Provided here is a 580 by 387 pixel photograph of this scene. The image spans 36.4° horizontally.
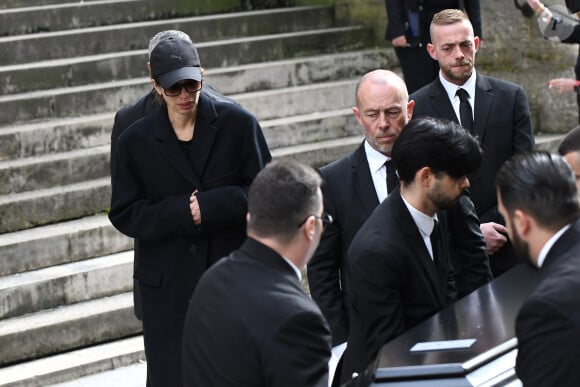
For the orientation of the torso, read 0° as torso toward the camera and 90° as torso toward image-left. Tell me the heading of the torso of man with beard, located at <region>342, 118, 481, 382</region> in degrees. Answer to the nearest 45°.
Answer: approximately 315°

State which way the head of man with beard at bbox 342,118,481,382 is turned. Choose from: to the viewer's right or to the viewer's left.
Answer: to the viewer's right

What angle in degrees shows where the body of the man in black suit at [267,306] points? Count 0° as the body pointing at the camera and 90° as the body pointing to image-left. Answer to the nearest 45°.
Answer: approximately 225°

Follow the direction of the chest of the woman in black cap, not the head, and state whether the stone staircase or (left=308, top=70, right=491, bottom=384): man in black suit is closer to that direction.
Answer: the man in black suit

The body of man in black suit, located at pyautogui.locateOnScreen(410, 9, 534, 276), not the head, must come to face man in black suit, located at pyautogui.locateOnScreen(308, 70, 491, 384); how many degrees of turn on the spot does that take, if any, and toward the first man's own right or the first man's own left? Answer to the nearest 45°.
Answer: approximately 45° to the first man's own right

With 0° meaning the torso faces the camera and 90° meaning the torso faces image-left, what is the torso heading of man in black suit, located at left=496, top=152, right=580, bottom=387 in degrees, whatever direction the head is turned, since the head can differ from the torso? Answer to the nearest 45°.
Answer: approximately 135°

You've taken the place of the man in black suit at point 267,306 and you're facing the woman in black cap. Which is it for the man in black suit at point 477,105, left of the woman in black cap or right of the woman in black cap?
right

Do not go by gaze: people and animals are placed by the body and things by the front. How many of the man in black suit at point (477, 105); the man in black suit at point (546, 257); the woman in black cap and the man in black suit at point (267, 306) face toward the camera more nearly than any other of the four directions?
2

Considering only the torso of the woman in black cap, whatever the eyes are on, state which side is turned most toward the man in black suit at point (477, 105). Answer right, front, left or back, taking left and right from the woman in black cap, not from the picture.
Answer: left
